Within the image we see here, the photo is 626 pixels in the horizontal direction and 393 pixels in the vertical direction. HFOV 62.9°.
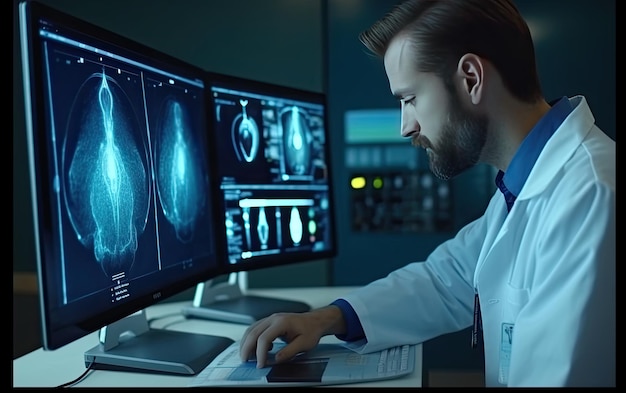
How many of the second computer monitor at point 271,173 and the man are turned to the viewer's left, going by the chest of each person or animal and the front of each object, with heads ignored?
1

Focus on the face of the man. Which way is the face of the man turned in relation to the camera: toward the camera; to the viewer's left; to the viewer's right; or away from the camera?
to the viewer's left

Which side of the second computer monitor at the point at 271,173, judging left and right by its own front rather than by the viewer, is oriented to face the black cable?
right

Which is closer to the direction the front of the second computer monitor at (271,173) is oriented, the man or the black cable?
the man

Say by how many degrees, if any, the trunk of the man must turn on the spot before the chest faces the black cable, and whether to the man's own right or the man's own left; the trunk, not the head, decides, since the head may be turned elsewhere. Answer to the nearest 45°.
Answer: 0° — they already face it

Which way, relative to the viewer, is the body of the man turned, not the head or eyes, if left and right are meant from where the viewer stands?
facing to the left of the viewer

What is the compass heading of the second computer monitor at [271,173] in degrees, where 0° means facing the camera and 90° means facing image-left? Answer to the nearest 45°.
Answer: approximately 315°

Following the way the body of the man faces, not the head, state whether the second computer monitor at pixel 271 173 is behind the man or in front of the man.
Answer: in front

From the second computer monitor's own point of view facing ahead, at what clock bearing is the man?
The man is roughly at 12 o'clock from the second computer monitor.
